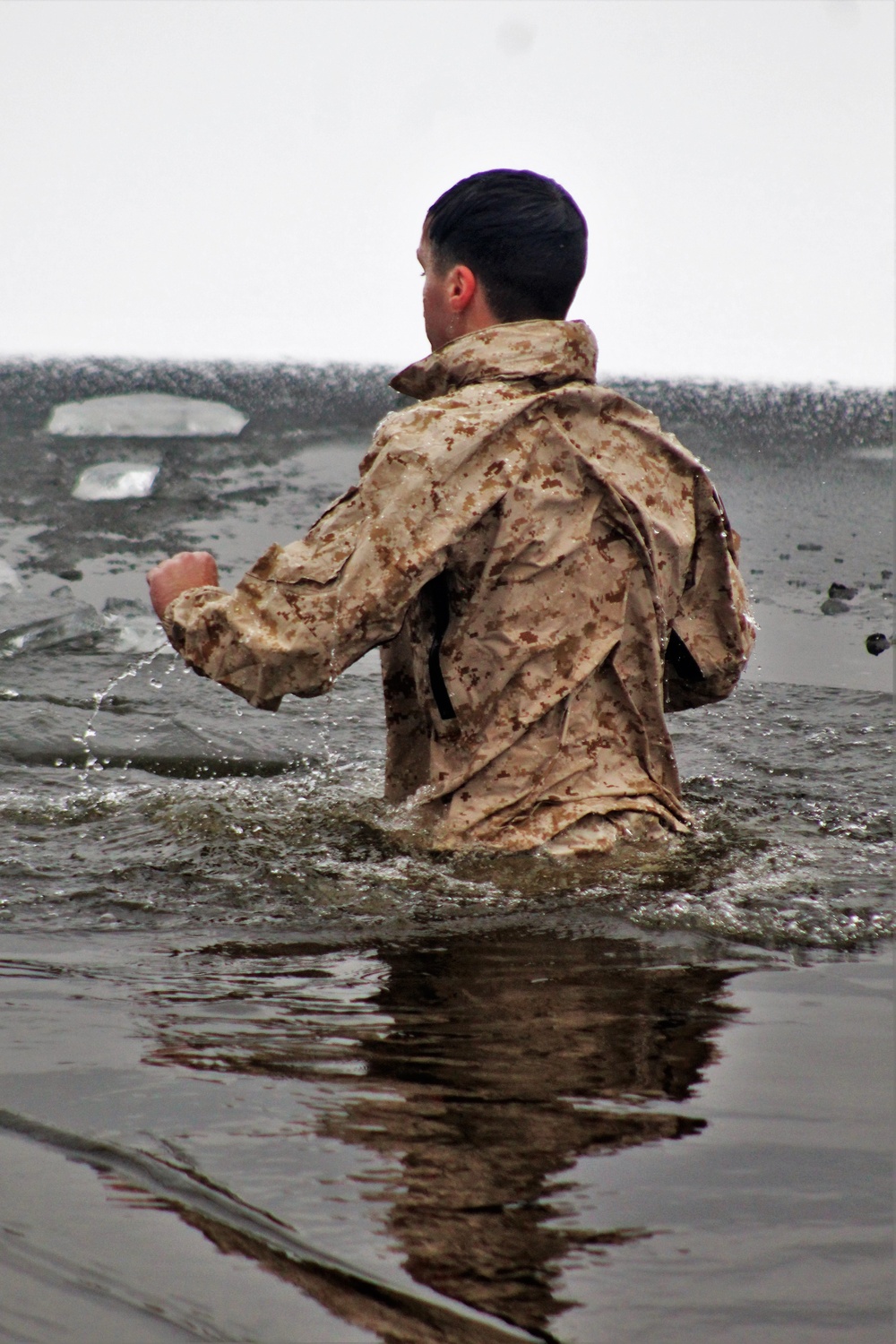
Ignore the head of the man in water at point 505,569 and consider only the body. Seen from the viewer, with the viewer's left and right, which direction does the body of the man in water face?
facing away from the viewer and to the left of the viewer

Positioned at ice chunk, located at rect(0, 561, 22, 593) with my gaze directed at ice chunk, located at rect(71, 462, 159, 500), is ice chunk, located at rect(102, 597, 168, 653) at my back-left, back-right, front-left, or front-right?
back-right

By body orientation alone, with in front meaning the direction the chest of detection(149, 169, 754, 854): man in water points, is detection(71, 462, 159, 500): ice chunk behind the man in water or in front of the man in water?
in front

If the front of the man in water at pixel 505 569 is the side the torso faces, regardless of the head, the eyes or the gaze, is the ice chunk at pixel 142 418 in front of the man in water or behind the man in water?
in front

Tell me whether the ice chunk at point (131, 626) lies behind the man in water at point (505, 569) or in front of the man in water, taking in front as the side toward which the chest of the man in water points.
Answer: in front

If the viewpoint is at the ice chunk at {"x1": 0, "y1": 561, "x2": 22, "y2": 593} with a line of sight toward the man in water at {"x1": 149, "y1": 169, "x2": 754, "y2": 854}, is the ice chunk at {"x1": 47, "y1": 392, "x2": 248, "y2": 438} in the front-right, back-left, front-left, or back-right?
back-left

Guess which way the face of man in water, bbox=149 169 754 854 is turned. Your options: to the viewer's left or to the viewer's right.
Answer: to the viewer's left
